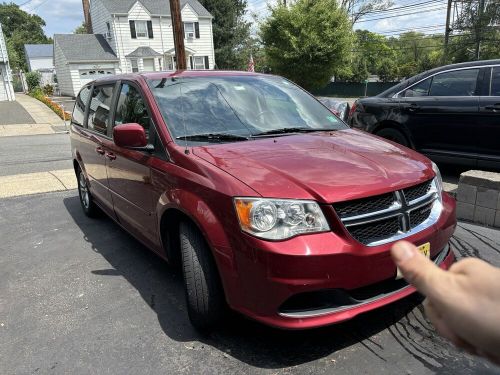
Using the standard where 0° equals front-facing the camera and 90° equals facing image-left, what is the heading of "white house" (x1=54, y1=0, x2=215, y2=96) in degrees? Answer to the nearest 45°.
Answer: approximately 0°

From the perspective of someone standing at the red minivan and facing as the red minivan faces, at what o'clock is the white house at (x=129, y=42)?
The white house is roughly at 7 o'clock from the red minivan.

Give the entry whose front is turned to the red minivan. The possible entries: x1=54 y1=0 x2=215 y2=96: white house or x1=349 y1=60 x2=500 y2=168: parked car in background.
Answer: the white house

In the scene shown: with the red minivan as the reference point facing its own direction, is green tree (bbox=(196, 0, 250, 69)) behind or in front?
behind
